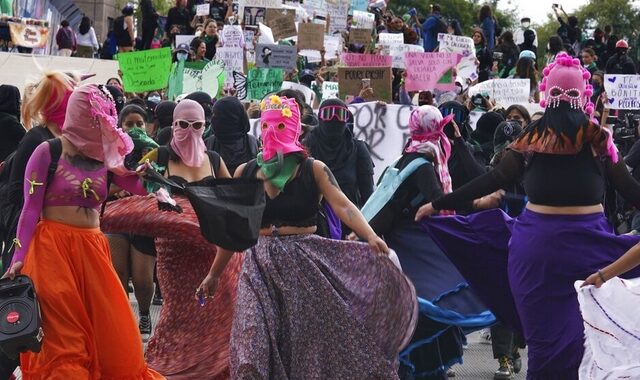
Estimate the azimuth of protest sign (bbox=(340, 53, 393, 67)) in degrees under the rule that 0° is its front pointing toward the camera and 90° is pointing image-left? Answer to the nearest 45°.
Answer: approximately 0°

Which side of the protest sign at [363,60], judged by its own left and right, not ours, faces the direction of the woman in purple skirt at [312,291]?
front

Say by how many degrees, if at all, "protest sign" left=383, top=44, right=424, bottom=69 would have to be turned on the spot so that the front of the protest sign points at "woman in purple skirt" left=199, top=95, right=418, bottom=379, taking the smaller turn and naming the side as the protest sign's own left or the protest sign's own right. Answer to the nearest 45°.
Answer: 0° — it already faces them

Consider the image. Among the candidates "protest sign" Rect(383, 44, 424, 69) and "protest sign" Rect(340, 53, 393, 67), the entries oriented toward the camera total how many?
2

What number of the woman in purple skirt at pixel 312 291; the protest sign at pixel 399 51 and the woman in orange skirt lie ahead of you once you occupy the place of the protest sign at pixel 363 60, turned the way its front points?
2

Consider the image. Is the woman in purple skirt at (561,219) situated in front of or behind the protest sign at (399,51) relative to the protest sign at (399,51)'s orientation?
in front

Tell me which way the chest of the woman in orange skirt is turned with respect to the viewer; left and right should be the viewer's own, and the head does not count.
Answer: facing the viewer and to the right of the viewer

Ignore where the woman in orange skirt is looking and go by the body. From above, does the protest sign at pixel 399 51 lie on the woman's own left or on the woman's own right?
on the woman's own left

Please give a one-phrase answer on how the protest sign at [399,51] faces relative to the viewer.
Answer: facing the viewer

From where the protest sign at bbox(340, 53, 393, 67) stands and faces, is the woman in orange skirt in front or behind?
in front

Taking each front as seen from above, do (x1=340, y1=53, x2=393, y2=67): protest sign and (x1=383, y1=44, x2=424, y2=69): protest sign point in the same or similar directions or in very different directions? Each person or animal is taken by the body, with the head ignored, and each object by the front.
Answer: same or similar directions

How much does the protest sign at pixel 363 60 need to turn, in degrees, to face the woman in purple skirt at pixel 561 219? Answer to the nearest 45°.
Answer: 0° — it already faces them
